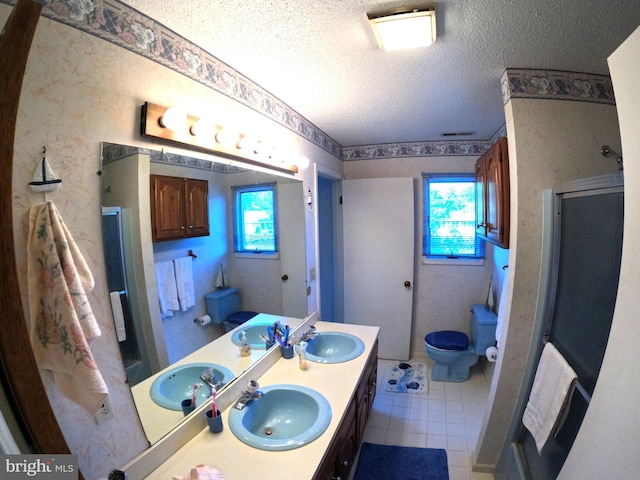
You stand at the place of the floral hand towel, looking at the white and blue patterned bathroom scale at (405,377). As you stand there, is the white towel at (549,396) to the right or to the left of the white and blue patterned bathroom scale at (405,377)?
right

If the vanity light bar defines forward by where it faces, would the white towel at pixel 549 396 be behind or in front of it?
in front

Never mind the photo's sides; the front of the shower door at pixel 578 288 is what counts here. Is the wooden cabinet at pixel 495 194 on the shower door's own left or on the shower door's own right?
on the shower door's own right

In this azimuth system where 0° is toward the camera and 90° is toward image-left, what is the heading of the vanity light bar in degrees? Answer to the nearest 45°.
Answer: approximately 315°

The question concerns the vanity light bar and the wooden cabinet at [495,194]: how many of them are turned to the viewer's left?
1

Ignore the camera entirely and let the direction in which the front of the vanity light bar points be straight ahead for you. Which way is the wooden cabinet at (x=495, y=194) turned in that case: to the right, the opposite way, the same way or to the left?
the opposite way

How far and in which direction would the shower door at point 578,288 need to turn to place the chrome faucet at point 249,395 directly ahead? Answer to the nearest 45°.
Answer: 0° — it already faces it

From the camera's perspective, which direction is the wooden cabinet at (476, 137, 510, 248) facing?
to the viewer's left

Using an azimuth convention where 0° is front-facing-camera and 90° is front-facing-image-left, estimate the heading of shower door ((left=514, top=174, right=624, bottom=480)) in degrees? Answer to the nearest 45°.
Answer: approximately 45°

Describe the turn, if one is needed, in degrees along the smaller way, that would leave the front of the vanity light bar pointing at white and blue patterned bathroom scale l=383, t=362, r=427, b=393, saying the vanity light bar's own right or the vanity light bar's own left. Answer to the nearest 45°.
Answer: approximately 90° to the vanity light bar's own left

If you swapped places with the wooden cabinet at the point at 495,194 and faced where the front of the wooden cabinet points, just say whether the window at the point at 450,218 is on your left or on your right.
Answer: on your right

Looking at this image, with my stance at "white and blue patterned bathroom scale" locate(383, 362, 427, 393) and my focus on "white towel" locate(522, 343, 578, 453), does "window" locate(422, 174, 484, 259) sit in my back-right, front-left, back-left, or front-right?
back-left

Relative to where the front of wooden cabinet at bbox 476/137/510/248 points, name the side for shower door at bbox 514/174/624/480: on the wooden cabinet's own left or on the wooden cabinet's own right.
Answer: on the wooden cabinet's own left

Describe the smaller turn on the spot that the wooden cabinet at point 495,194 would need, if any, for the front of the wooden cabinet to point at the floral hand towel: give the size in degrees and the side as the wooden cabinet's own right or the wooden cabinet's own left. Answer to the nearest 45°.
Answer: approximately 45° to the wooden cabinet's own left
